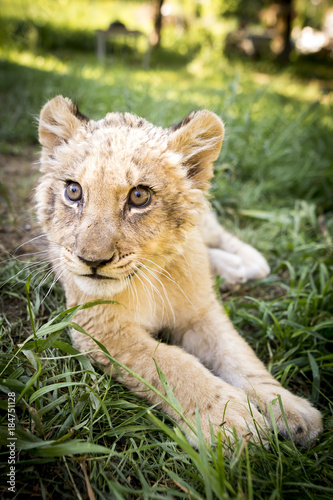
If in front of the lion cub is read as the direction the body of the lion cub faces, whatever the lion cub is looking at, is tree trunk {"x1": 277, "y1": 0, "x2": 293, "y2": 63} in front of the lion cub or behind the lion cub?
behind

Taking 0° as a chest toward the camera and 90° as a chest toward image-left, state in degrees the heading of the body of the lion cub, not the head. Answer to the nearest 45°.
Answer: approximately 0°

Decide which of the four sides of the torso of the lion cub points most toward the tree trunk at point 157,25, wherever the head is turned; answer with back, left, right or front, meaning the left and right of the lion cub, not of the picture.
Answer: back
